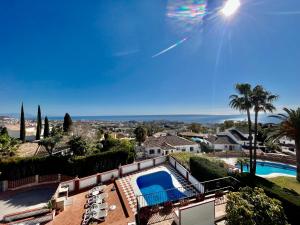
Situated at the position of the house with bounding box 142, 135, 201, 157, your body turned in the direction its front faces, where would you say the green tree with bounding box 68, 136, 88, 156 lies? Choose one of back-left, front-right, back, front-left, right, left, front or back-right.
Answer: front-right

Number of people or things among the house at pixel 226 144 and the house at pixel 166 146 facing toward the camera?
2

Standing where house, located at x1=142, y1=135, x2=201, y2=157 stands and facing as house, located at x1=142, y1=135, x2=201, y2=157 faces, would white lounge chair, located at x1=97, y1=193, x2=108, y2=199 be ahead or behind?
ahead

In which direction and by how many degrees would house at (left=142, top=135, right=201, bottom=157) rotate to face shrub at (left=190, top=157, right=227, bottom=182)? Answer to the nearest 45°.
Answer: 0° — it already faces it

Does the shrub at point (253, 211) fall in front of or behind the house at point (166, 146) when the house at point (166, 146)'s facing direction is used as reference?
in front

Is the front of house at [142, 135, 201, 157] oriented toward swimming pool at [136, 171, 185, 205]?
yes

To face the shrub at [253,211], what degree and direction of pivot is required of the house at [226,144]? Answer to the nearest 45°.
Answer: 0° — it already faces it

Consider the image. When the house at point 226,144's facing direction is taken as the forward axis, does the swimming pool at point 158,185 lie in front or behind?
in front

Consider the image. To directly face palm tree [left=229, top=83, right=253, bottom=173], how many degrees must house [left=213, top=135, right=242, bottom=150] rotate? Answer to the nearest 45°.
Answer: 0° — it already faces it
